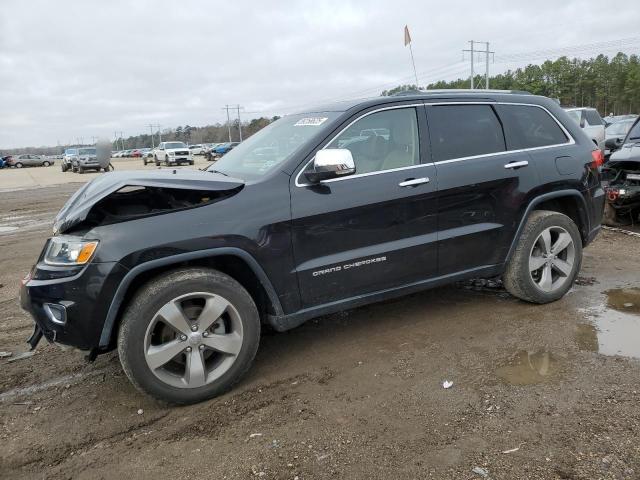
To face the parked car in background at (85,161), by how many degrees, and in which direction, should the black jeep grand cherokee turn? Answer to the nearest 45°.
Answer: approximately 90° to its right

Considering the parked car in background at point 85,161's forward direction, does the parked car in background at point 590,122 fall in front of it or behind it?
in front

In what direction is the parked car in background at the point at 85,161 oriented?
toward the camera

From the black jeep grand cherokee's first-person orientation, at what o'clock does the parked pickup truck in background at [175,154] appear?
The parked pickup truck in background is roughly at 4 o'clock from the black jeep grand cherokee.

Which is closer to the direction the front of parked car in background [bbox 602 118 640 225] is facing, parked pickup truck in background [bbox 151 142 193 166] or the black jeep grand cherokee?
the black jeep grand cherokee

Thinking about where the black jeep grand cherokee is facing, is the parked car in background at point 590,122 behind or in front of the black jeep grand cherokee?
behind

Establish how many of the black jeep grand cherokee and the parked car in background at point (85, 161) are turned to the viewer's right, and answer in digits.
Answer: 0

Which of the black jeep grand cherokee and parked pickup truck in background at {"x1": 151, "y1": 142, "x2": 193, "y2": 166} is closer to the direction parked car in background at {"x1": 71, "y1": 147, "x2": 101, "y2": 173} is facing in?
the black jeep grand cherokee

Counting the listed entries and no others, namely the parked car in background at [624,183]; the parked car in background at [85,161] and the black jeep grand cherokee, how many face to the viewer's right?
0

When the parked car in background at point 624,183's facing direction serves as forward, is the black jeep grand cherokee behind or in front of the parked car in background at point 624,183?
in front

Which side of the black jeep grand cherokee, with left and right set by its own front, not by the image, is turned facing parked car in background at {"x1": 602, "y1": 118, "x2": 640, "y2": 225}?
back

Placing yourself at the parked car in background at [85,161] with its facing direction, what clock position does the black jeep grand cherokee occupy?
The black jeep grand cherokee is roughly at 12 o'clock from the parked car in background.

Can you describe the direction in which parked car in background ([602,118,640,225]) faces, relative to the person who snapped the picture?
facing the viewer and to the left of the viewer

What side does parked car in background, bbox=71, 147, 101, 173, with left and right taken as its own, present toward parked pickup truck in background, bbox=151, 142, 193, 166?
left
